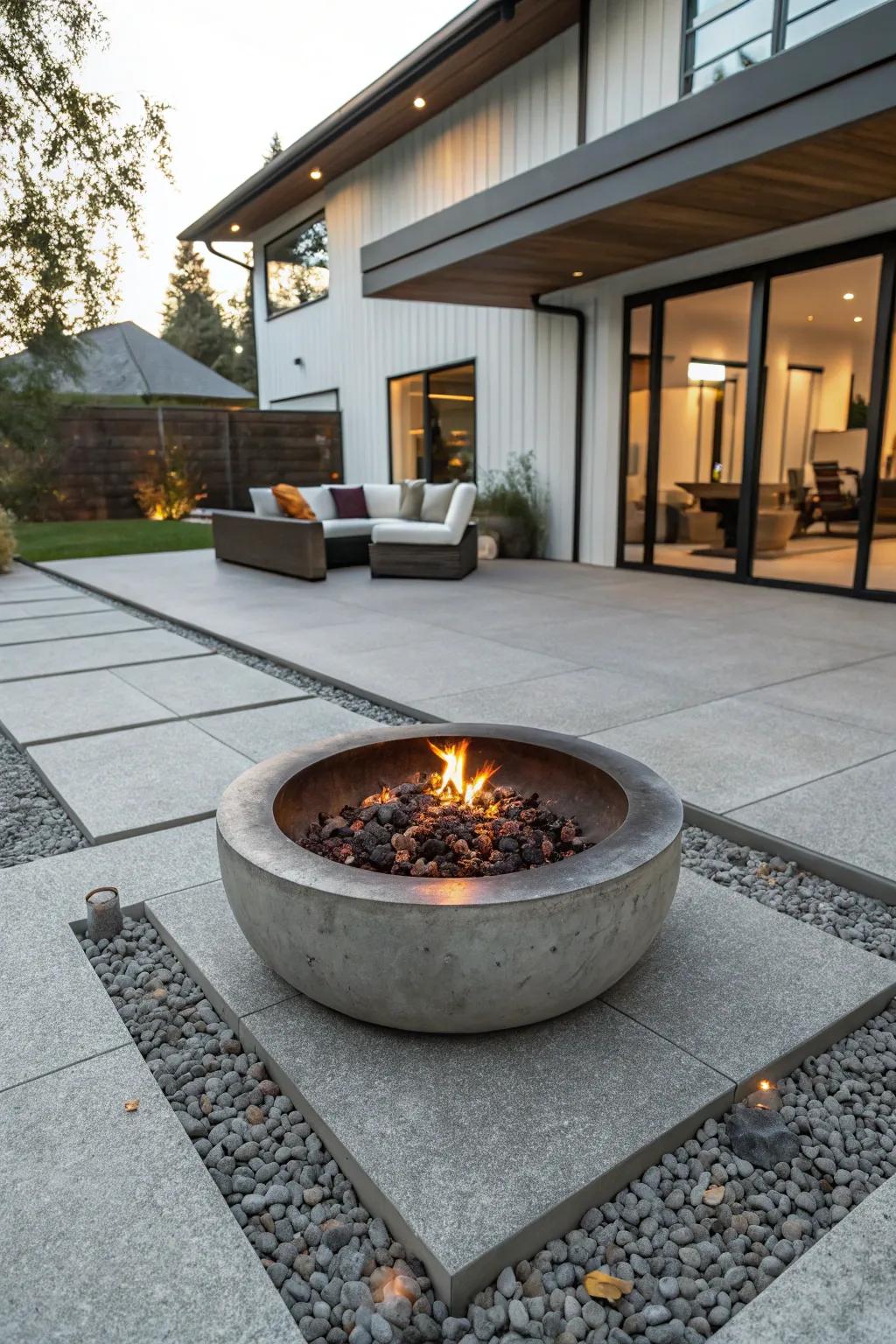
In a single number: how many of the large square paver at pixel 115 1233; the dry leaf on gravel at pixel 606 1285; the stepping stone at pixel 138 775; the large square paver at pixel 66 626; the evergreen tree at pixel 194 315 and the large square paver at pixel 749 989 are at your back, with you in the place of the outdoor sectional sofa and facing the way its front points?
1

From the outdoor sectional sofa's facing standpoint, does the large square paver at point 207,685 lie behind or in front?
in front

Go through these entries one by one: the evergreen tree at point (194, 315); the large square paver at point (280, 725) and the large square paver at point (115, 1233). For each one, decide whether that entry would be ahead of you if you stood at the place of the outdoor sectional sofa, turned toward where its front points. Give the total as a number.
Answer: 2

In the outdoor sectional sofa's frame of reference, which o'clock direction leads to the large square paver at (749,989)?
The large square paver is roughly at 12 o'clock from the outdoor sectional sofa.

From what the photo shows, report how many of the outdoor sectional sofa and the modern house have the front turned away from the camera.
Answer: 0

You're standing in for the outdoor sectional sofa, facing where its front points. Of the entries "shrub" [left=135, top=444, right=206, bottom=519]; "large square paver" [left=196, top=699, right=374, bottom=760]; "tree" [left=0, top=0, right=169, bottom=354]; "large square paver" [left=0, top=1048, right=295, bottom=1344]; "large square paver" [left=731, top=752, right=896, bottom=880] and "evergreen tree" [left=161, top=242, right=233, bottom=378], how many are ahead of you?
3

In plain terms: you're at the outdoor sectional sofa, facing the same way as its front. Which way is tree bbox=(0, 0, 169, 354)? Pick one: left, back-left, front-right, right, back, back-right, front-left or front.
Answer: back-right

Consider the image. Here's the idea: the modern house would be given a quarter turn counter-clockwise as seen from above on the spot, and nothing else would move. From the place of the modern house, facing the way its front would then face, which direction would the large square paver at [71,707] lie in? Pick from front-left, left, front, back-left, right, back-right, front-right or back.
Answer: right

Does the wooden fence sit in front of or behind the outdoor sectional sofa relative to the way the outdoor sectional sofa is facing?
behind

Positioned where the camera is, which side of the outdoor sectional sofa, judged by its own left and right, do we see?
front

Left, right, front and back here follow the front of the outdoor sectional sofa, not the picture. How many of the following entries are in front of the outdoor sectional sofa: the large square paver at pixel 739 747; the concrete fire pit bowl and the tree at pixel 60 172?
2

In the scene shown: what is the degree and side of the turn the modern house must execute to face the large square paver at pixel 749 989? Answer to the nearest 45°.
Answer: approximately 45° to its left

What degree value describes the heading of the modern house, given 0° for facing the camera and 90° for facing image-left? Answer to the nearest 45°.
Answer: approximately 45°

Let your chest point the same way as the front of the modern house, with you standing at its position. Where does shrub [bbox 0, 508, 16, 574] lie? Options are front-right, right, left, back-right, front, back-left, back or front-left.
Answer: front-right

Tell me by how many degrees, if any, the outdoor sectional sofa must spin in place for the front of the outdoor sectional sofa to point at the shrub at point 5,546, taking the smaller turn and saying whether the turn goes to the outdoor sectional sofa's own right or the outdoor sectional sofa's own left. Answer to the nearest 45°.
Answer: approximately 90° to the outdoor sectional sofa's own right

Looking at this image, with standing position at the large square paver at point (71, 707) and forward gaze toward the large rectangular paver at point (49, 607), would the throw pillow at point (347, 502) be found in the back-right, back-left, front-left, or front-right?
front-right

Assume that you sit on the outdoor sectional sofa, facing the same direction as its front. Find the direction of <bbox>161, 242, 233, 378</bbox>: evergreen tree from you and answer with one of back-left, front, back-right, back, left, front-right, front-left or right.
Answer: back
